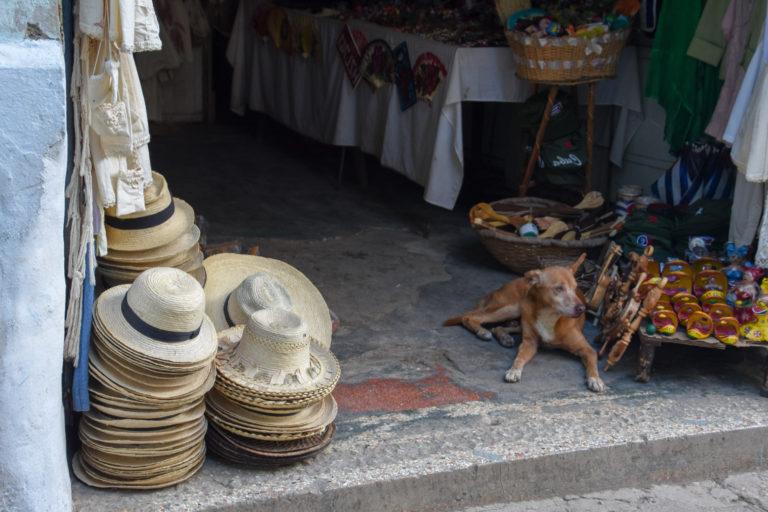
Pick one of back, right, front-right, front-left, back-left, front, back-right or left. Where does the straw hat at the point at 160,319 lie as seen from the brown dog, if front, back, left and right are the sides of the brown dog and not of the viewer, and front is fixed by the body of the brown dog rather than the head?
right

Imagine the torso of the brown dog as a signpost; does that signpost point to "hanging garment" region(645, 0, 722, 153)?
no

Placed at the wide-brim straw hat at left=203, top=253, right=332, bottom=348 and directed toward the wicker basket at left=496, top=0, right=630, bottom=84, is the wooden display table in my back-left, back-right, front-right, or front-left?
front-right

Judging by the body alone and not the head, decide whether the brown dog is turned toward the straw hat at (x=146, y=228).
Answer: no

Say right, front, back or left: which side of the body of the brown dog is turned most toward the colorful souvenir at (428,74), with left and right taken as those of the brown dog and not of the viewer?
back

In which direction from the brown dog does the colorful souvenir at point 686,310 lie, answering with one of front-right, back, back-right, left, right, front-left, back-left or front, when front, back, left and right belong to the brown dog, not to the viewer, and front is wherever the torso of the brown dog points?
front-left

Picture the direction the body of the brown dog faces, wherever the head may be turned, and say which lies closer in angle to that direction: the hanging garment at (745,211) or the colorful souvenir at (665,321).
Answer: the colorful souvenir

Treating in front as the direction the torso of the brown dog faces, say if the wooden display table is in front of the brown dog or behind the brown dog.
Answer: in front

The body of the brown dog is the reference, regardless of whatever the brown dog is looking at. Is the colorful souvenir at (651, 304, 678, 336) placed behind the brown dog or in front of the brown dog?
in front

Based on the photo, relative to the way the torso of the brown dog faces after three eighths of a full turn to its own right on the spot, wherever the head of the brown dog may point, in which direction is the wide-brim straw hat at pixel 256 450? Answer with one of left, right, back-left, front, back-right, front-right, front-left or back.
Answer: front-left

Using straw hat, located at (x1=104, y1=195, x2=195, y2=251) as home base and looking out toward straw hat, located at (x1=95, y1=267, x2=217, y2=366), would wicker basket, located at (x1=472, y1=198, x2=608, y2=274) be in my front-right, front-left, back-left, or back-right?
back-left

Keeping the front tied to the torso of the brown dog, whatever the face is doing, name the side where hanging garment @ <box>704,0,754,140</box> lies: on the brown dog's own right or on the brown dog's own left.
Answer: on the brown dog's own left

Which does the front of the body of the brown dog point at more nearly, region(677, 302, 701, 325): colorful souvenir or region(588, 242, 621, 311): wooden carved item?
the colorful souvenir

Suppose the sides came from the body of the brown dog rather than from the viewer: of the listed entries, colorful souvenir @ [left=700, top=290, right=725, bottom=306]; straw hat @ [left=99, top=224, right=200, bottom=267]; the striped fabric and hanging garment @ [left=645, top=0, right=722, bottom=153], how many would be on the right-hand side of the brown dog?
1

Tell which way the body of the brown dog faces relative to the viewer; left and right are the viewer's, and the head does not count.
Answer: facing the viewer and to the right of the viewer

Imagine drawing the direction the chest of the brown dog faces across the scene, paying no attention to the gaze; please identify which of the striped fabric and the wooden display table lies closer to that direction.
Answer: the wooden display table

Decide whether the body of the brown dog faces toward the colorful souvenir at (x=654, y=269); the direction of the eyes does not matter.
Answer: no
